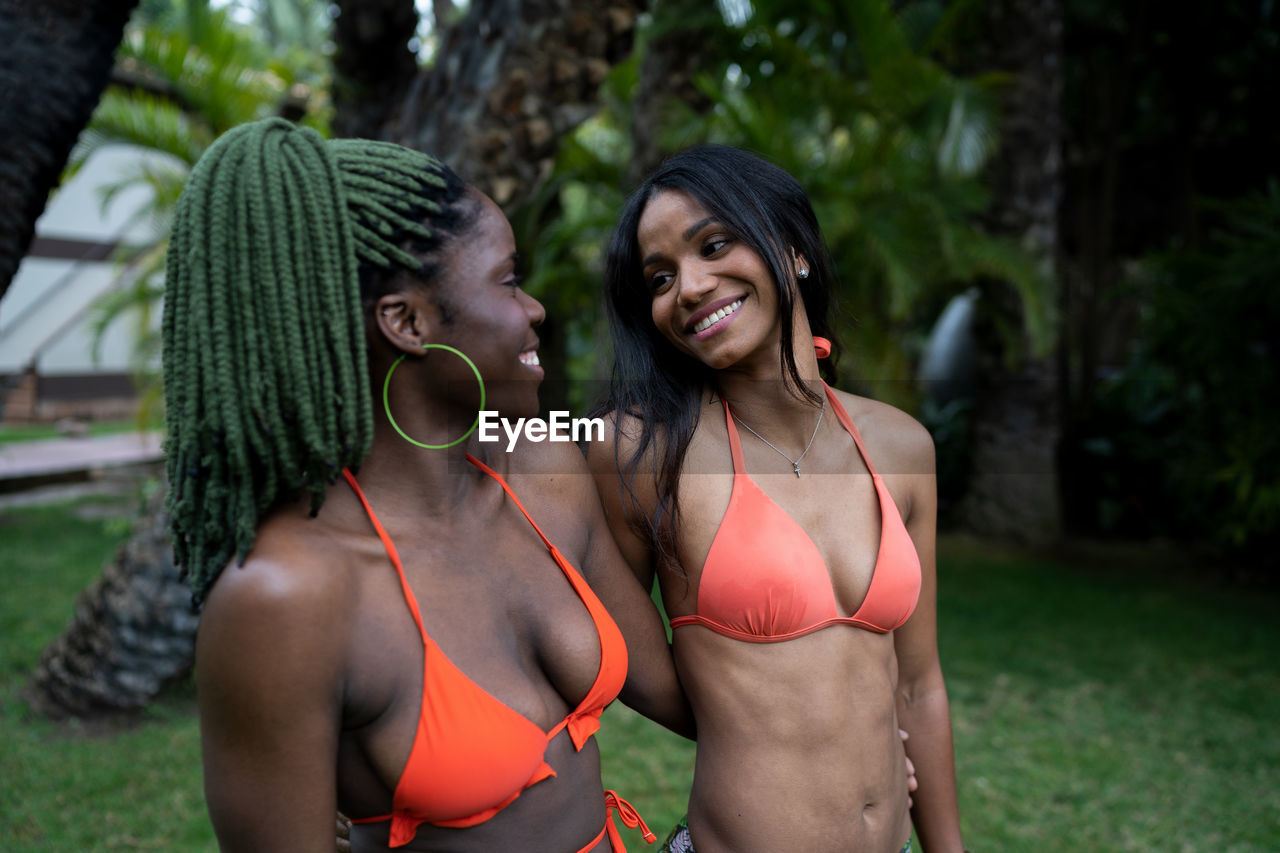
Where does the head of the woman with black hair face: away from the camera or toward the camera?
toward the camera

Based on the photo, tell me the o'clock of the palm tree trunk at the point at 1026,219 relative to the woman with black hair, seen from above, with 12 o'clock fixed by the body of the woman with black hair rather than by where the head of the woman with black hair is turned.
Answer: The palm tree trunk is roughly at 8 o'clock from the woman with black hair.

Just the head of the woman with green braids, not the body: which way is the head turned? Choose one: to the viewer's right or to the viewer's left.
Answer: to the viewer's right

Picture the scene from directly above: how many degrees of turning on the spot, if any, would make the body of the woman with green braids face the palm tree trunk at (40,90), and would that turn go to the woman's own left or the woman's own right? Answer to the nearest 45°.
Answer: approximately 180°

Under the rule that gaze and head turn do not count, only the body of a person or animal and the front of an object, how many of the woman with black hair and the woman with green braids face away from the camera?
0

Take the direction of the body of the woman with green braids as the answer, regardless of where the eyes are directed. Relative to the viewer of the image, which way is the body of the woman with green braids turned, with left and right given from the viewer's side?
facing the viewer and to the right of the viewer

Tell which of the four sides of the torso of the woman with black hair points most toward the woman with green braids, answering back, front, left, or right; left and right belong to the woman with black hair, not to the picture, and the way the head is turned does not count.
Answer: right

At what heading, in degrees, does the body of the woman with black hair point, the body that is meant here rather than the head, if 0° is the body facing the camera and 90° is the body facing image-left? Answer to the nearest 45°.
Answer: approximately 315°

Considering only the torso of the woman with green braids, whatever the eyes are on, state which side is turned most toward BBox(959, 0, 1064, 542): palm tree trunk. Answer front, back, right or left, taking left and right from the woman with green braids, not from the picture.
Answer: left
